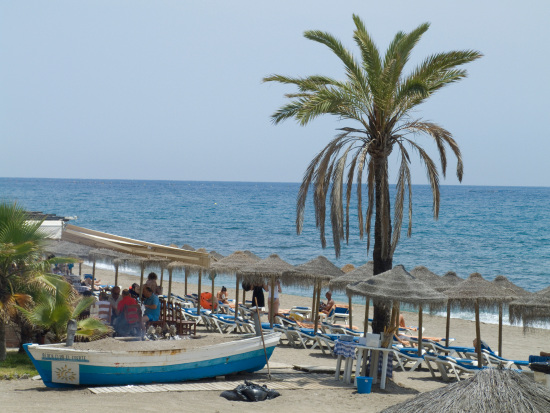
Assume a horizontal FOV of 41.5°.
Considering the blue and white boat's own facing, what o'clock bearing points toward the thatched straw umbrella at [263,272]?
The thatched straw umbrella is roughly at 4 o'clock from the blue and white boat.

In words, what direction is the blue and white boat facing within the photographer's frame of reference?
facing to the left of the viewer

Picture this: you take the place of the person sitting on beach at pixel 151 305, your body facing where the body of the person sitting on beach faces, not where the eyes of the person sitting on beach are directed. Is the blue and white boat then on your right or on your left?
on your left

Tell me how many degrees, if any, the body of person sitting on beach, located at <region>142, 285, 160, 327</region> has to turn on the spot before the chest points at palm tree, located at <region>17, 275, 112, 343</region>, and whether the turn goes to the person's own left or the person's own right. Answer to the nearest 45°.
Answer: approximately 45° to the person's own left

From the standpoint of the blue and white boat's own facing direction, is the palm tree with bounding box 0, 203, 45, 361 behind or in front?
in front

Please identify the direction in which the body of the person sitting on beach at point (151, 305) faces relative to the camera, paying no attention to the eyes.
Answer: to the viewer's left

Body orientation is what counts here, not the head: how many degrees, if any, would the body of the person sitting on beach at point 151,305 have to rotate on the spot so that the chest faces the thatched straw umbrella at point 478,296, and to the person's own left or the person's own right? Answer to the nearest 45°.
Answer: approximately 180°

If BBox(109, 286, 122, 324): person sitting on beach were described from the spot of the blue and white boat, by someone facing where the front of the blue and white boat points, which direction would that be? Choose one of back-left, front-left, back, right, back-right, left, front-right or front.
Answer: right

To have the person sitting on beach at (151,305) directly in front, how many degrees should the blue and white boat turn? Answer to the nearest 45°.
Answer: approximately 90° to its right

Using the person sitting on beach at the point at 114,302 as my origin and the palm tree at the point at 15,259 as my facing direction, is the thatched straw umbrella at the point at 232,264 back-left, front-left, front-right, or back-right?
back-right

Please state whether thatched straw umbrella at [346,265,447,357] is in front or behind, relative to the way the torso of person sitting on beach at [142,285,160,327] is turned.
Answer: behind

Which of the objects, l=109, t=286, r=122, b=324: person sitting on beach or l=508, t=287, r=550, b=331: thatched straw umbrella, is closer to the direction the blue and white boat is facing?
the person sitting on beach

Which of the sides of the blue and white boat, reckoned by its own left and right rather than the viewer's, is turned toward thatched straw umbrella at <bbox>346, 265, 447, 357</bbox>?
back
